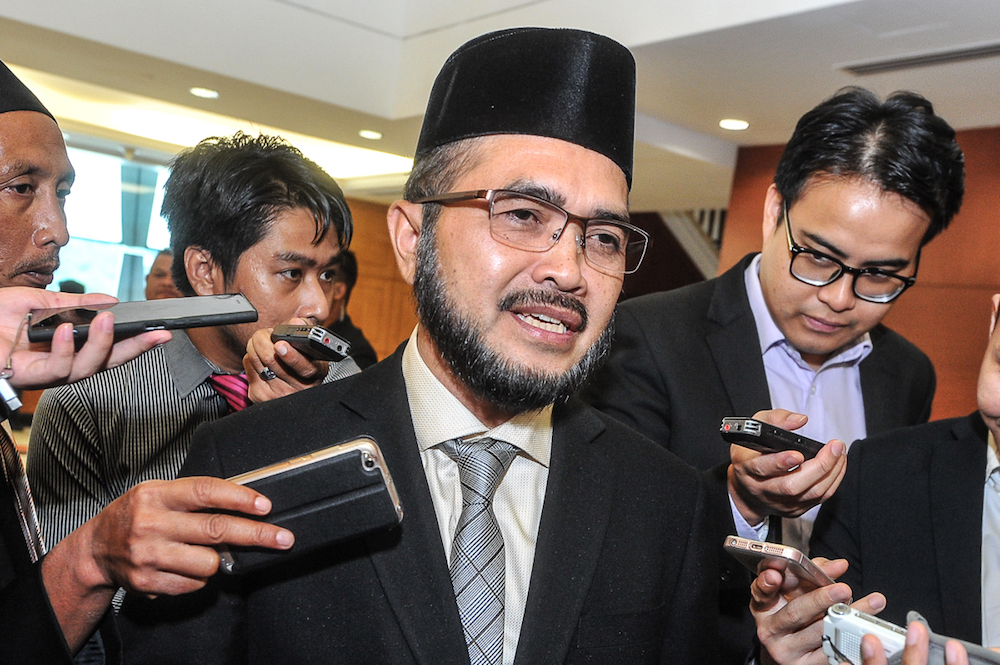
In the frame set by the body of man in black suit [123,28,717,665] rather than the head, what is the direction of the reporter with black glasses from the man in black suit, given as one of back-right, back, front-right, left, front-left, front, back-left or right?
left

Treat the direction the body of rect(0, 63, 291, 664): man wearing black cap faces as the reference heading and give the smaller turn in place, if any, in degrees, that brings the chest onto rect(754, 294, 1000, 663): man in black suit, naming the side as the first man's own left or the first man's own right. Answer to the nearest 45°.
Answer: approximately 45° to the first man's own left

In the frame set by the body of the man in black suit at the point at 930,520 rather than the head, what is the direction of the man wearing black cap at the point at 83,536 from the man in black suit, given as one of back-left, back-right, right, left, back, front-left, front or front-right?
front-right

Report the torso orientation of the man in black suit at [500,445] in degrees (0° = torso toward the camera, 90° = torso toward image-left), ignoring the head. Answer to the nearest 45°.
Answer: approximately 315°

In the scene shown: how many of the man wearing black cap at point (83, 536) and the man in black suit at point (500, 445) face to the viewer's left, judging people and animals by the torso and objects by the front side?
0

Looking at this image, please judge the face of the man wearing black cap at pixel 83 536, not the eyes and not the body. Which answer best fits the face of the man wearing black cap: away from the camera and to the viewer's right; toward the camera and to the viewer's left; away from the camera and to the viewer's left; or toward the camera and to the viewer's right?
toward the camera and to the viewer's right

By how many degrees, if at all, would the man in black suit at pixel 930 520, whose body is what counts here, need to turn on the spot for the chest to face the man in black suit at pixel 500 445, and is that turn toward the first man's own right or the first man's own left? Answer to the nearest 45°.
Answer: approximately 45° to the first man's own right

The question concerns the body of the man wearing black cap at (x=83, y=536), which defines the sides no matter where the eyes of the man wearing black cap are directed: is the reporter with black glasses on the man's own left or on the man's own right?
on the man's own left

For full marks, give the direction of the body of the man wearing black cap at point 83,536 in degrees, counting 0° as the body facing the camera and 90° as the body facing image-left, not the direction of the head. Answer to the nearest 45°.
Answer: approximately 315°

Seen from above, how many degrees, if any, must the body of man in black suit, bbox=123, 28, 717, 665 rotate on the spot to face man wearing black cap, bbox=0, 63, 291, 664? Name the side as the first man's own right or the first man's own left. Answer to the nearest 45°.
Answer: approximately 135° to the first man's own right

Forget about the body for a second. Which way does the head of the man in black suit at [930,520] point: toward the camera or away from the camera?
toward the camera

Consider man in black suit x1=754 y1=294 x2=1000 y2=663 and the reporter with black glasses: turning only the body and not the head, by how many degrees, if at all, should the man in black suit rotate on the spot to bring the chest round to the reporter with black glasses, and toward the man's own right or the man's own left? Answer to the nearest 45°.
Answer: approximately 135° to the man's own right
